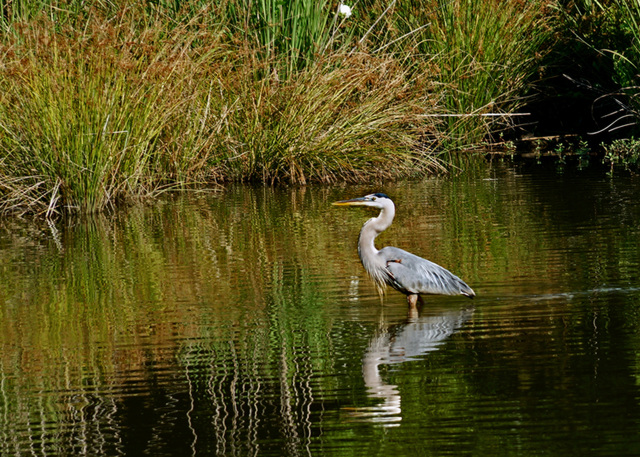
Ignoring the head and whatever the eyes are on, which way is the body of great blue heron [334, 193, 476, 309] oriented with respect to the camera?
to the viewer's left
